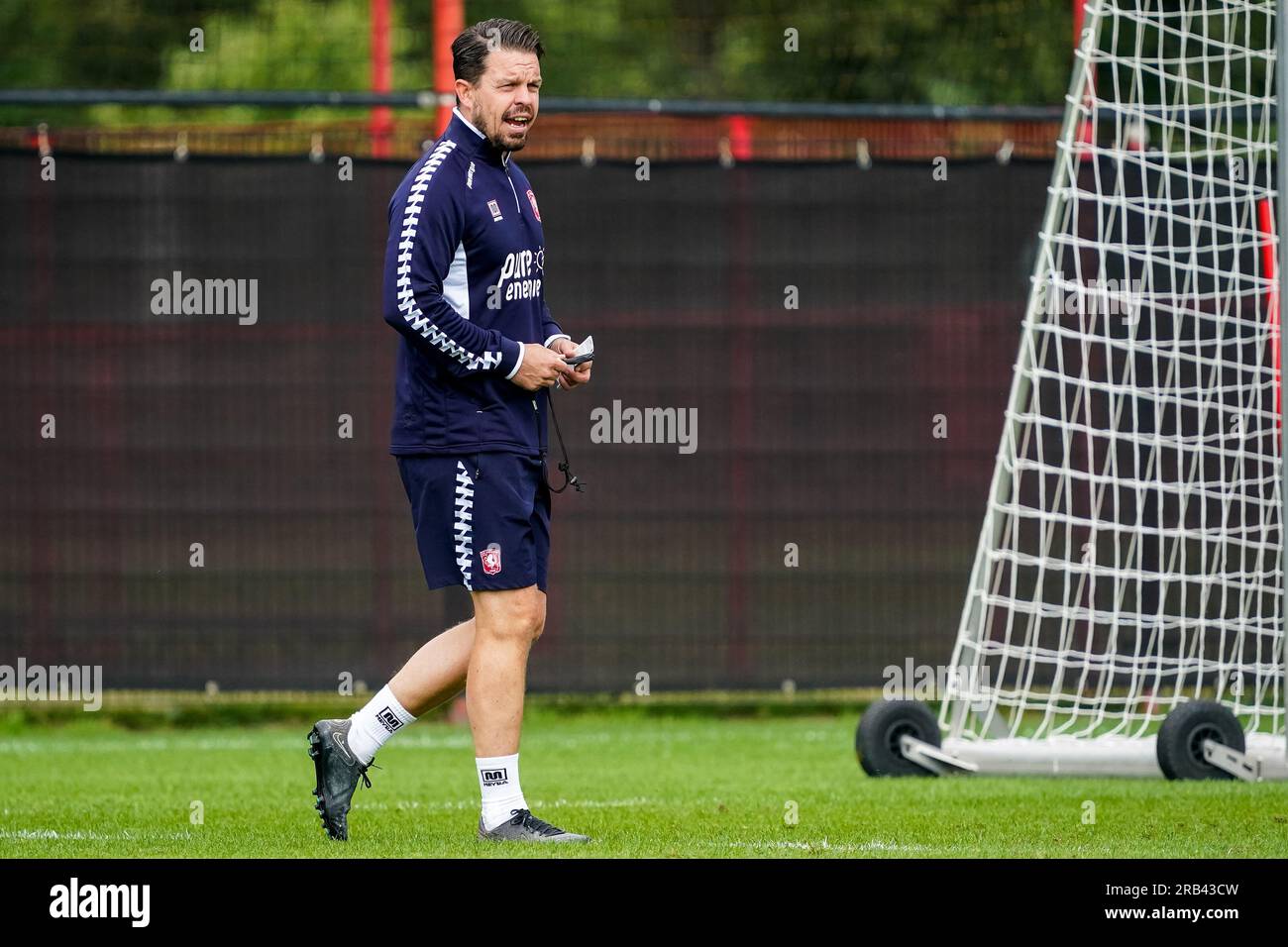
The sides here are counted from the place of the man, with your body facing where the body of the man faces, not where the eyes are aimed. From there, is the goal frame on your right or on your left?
on your left

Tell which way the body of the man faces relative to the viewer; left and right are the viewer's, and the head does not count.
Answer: facing the viewer and to the right of the viewer

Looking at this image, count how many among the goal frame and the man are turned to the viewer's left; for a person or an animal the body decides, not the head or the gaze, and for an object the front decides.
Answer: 0

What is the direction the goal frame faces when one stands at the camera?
facing to the right of the viewer

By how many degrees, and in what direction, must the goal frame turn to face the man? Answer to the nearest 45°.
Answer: approximately 135° to its right
